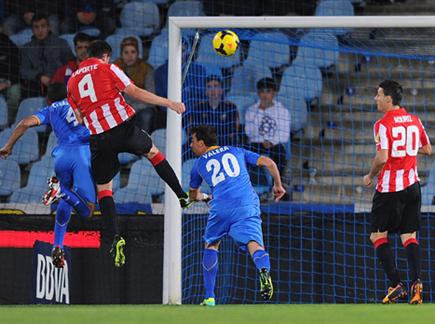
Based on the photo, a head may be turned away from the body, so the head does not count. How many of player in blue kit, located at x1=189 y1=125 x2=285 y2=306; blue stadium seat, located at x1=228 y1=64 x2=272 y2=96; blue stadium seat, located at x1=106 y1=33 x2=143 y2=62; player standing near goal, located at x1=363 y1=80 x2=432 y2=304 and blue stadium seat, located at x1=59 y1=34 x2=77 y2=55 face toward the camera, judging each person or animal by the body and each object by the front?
3

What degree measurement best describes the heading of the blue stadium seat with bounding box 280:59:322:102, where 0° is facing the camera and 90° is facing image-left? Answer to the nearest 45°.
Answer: approximately 0°

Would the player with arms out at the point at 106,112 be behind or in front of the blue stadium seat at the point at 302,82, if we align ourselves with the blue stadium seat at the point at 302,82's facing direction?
in front

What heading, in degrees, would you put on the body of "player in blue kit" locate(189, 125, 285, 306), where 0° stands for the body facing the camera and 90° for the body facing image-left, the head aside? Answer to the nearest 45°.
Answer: approximately 135°

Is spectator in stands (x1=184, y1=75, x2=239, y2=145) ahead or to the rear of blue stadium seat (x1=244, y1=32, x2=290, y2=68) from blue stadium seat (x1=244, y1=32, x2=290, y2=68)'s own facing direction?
ahead

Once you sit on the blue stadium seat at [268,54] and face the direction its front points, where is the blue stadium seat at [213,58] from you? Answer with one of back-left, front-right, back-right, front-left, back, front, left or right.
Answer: right

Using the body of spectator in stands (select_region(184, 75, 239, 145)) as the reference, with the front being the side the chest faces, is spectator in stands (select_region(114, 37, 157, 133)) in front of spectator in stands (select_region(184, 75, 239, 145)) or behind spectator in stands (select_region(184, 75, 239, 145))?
behind
